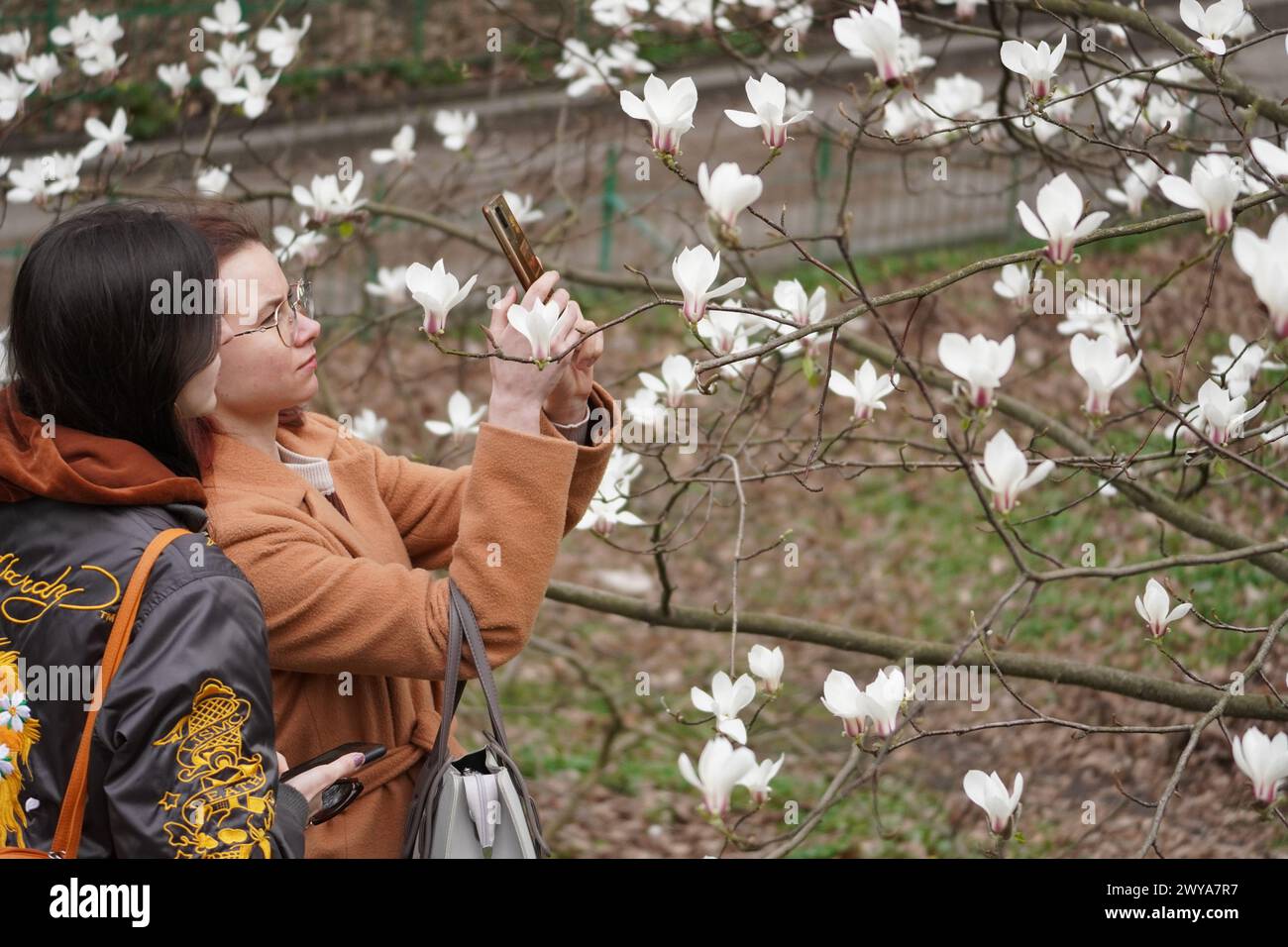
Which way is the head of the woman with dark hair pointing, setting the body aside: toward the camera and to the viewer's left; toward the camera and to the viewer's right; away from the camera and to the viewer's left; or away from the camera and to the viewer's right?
away from the camera and to the viewer's right

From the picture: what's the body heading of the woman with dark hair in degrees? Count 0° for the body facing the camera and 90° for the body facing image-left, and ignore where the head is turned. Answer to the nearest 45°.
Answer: approximately 225°

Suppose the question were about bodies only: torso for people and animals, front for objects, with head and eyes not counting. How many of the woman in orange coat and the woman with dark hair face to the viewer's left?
0

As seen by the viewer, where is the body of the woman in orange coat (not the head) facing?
to the viewer's right

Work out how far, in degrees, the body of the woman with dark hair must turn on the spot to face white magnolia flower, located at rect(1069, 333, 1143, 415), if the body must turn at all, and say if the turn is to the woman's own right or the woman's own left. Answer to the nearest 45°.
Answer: approximately 45° to the woman's own right

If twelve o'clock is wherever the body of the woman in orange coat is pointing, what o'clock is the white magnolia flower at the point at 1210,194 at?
The white magnolia flower is roughly at 12 o'clock from the woman in orange coat.

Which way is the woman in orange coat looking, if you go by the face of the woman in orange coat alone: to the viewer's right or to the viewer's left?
to the viewer's right

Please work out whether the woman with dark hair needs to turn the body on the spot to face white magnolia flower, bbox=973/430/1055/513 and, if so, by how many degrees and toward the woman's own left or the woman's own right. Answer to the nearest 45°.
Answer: approximately 45° to the woman's own right

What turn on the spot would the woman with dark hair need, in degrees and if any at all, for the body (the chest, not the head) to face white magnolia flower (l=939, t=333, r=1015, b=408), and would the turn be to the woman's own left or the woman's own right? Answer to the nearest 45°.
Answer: approximately 45° to the woman's own right
